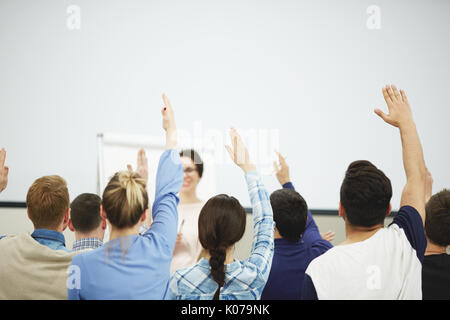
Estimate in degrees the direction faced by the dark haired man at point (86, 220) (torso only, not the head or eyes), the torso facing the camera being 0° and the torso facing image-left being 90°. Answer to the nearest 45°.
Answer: approximately 180°

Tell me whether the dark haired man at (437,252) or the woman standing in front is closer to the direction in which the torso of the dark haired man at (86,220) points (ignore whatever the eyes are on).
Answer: the woman standing in front

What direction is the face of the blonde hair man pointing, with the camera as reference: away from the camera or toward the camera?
away from the camera

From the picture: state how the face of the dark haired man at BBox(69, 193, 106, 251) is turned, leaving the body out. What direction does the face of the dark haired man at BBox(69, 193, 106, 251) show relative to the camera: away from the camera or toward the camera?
away from the camera

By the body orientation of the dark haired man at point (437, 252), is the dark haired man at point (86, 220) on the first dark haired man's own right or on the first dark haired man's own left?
on the first dark haired man's own left

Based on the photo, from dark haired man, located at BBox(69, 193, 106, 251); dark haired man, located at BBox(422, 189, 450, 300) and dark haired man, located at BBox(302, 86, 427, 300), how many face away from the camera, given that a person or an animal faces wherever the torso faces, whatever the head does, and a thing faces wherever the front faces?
3

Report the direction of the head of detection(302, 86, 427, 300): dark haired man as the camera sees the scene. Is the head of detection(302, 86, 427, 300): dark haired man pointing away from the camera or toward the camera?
away from the camera

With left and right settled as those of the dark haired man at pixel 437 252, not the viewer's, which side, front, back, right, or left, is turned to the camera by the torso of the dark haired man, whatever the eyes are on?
back

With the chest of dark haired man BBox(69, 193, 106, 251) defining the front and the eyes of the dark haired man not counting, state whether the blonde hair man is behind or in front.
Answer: behind

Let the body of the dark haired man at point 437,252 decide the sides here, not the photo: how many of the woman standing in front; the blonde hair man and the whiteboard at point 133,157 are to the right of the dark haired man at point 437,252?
0

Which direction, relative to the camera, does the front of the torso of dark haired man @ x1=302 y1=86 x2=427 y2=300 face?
away from the camera

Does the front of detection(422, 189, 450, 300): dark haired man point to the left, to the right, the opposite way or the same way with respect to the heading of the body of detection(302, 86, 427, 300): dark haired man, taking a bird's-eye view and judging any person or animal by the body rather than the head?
the same way
